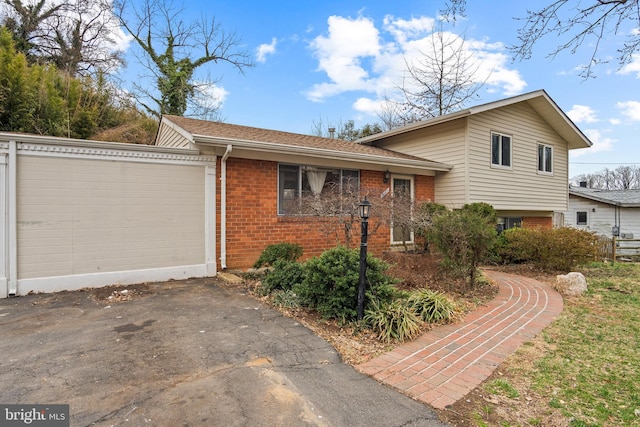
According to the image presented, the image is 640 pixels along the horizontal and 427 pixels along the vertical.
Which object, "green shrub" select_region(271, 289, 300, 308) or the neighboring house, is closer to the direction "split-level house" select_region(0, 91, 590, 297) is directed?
the green shrub

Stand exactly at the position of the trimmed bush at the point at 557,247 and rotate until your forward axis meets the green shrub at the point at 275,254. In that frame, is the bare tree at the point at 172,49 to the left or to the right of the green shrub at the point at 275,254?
right

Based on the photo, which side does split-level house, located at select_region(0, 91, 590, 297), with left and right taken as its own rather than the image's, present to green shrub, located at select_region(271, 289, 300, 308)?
front

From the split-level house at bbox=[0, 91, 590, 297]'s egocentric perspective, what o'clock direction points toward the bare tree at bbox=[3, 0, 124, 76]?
The bare tree is roughly at 6 o'clock from the split-level house.

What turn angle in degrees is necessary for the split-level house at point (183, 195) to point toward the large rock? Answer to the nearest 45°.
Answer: approximately 45° to its left

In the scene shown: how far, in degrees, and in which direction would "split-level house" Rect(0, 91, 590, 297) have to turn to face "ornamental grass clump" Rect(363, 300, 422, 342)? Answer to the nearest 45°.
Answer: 0° — it already faces it

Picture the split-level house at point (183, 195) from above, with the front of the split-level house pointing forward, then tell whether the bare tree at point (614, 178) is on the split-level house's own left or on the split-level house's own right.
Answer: on the split-level house's own left

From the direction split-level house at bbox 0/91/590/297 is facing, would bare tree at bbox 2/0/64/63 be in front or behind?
behind

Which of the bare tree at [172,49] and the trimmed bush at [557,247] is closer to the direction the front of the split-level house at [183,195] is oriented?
the trimmed bush

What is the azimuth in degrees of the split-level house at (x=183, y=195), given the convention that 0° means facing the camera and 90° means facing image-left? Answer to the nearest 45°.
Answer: approximately 315°

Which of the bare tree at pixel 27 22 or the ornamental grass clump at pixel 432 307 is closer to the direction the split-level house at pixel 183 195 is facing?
the ornamental grass clump

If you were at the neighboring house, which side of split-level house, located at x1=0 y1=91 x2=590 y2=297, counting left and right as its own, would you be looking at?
left

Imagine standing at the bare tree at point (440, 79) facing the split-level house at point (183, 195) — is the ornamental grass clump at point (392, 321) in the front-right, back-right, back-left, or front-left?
front-left

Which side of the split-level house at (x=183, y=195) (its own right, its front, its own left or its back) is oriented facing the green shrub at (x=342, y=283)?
front
